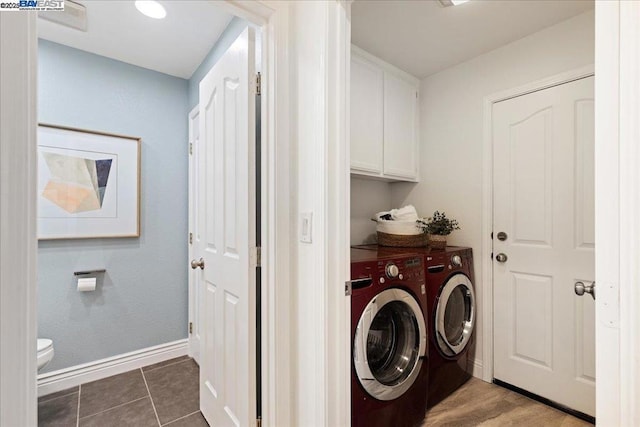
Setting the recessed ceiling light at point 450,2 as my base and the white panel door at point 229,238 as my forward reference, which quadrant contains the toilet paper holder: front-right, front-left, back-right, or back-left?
front-right

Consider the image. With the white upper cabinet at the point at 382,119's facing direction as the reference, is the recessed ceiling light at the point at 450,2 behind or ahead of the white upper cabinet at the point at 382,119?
ahead

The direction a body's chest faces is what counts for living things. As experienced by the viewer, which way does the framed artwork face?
facing the viewer and to the right of the viewer

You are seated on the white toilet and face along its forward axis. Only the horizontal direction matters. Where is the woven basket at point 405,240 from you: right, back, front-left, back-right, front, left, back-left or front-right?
front-right

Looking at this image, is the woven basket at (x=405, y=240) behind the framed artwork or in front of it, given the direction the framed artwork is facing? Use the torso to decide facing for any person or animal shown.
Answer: in front

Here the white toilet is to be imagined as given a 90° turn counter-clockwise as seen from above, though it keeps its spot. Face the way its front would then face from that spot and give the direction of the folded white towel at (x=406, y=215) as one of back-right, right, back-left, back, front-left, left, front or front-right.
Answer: back-right

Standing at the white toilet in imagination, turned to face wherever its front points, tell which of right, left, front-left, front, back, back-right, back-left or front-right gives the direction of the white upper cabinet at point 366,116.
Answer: front-right

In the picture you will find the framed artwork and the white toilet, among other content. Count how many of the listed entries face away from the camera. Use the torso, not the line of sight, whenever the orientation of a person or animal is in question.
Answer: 0
